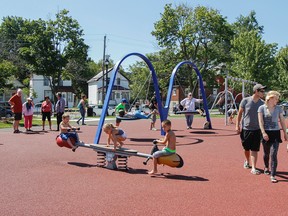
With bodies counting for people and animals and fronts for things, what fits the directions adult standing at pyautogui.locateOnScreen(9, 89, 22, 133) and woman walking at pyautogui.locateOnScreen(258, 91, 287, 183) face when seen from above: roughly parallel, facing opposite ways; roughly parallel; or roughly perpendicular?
roughly perpendicular

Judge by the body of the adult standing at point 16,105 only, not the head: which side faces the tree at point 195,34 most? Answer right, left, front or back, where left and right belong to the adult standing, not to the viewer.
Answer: left

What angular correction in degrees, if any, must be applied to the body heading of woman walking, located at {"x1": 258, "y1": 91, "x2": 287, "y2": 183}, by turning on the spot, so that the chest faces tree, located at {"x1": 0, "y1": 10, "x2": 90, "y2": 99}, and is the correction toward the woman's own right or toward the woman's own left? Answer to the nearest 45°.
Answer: approximately 135° to the woman's own right

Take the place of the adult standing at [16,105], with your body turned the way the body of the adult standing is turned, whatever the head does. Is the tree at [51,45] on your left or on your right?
on your left

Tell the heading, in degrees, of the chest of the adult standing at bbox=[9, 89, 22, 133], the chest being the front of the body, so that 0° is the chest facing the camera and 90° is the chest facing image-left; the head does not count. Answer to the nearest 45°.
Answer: approximately 315°

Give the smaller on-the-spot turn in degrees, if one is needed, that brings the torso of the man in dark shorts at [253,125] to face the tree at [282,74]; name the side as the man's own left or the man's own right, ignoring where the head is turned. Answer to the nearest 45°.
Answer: approximately 135° to the man's own left

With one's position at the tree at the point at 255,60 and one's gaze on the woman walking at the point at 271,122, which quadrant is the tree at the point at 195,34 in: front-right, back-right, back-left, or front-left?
back-right

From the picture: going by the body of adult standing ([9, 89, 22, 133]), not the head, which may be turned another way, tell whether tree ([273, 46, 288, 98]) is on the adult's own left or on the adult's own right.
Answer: on the adult's own left
